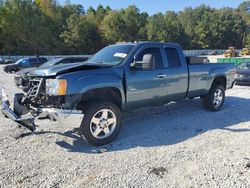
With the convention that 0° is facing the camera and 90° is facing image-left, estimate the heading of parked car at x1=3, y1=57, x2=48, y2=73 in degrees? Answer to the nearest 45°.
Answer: approximately 45°

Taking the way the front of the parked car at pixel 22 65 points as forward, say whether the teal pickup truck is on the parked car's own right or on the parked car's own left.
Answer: on the parked car's own left

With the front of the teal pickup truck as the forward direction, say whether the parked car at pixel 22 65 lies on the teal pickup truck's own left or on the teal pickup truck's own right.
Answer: on the teal pickup truck's own right

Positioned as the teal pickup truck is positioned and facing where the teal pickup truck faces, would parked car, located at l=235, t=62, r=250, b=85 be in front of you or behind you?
behind
